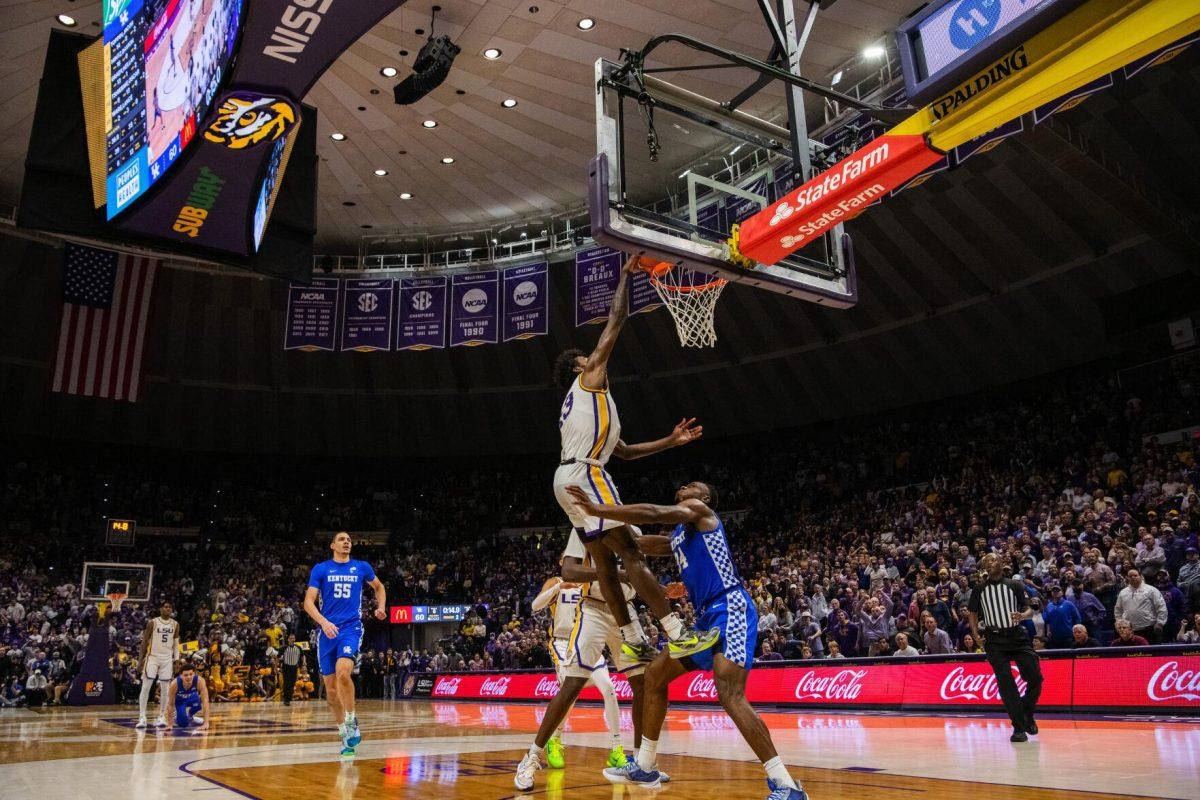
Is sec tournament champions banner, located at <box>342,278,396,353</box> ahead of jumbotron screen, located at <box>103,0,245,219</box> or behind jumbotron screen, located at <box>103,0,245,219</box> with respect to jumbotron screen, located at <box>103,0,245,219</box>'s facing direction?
behind

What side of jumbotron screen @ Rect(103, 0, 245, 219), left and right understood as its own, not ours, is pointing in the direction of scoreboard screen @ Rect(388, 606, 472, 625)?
back

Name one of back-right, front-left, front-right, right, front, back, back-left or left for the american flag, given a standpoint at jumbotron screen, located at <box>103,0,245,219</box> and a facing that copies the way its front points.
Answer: back-right

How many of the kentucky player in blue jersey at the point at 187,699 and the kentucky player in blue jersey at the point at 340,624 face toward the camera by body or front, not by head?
2

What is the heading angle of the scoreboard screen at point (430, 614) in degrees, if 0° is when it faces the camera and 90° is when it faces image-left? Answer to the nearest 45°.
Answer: approximately 0°

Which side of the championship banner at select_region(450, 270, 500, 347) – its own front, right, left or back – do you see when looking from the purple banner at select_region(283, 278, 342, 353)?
right

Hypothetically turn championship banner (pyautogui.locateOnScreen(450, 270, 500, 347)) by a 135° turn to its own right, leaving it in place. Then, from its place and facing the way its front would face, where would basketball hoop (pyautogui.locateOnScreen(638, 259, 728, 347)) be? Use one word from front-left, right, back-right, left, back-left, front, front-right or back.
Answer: back-left

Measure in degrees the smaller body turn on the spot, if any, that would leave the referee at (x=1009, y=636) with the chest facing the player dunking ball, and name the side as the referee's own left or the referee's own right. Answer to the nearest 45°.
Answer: approximately 45° to the referee's own right

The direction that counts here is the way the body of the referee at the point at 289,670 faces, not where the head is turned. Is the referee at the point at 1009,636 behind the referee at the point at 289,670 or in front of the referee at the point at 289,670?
in front
